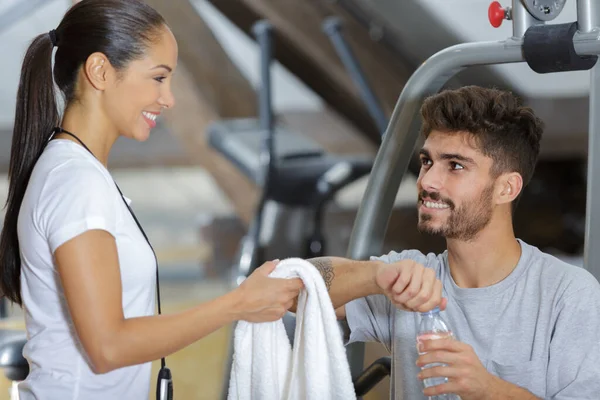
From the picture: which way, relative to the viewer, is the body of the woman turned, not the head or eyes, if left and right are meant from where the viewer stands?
facing to the right of the viewer

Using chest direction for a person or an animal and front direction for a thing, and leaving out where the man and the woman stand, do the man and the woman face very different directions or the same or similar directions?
very different directions

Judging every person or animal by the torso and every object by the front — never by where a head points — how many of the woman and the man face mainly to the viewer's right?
1

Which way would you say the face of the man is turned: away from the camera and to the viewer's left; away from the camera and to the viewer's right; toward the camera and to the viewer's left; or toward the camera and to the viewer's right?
toward the camera and to the viewer's left

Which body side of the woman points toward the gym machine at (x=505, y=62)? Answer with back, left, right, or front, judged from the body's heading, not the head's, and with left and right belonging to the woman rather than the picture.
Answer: front

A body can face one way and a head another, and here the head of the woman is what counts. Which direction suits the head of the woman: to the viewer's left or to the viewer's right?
to the viewer's right

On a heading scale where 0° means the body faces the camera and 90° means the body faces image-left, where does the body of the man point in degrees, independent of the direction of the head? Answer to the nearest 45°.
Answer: approximately 45°

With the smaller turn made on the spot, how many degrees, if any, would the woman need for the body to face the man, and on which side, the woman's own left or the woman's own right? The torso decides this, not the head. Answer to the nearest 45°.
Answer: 0° — they already face them
